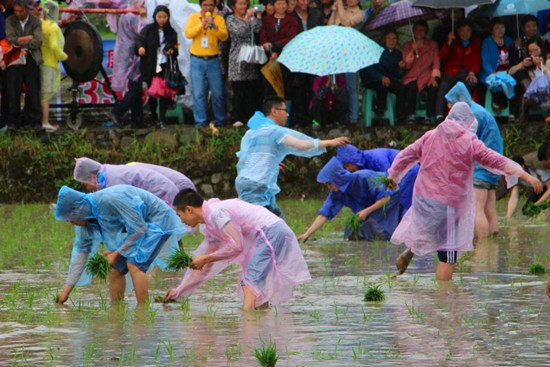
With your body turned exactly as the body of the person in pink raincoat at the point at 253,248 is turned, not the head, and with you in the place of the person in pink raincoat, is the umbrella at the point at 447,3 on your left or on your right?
on your right

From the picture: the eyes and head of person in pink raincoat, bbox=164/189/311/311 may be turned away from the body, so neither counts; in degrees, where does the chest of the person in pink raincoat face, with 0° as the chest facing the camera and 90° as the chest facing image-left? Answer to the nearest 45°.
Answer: approximately 90°

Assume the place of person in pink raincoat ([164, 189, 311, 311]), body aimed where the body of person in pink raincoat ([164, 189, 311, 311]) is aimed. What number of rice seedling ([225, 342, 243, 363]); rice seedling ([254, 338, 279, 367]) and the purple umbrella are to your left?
2

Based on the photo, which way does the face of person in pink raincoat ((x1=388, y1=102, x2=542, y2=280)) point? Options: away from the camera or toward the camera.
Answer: away from the camera

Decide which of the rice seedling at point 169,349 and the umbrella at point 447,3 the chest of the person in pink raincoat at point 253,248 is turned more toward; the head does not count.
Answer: the rice seedling

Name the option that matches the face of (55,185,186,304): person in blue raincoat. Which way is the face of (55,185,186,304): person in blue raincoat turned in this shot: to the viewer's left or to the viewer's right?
to the viewer's left

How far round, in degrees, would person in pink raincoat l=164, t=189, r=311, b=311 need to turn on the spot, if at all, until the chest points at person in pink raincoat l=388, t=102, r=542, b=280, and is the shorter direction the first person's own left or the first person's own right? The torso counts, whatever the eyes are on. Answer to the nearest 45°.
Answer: approximately 135° to the first person's own right

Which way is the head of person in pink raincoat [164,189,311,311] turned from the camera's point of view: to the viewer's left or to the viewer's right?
to the viewer's left

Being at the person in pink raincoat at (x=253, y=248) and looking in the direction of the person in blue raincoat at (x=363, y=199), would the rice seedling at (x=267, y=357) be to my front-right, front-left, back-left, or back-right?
back-right
